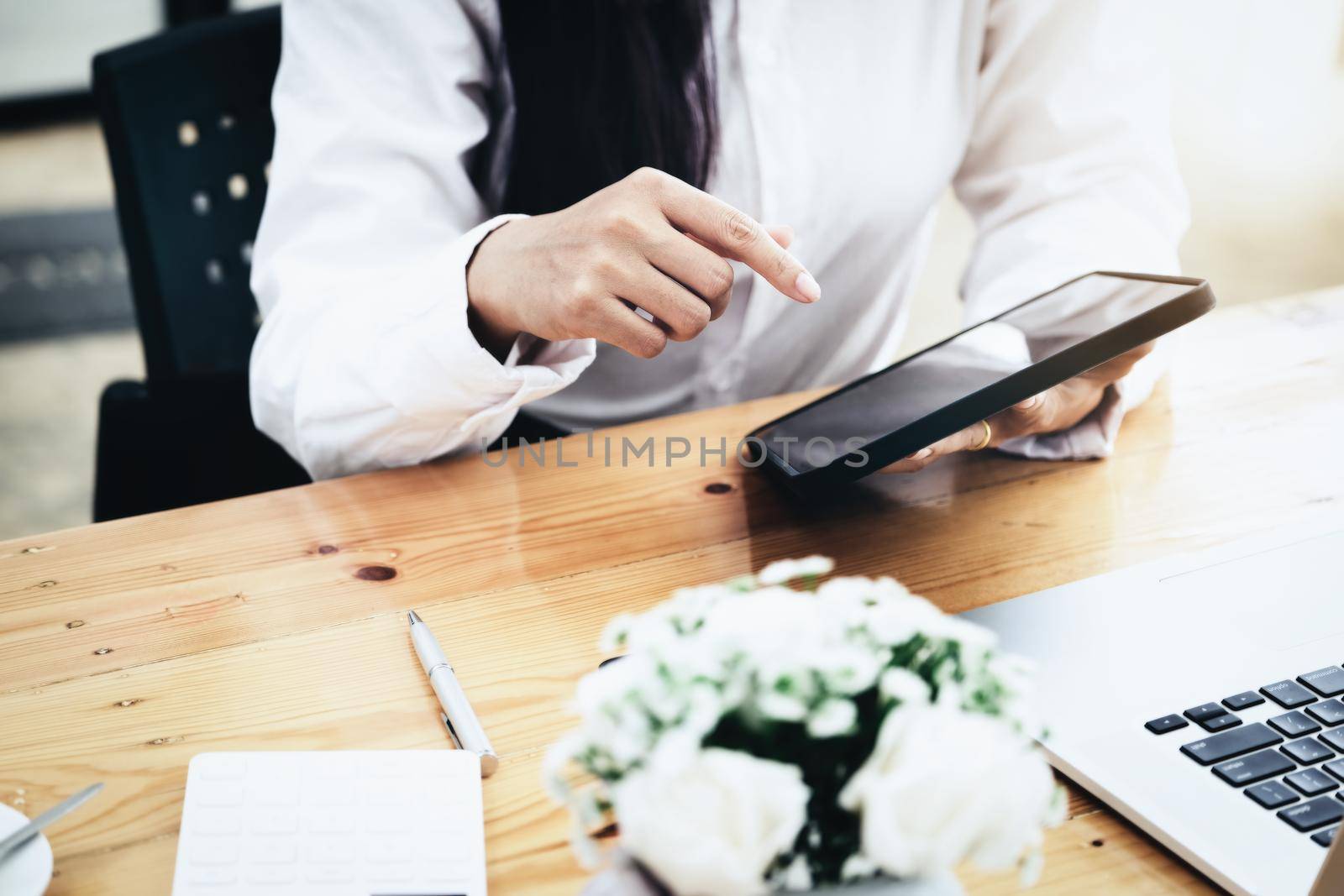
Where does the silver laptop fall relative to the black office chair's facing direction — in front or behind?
in front

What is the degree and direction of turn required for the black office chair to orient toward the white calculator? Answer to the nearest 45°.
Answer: approximately 45° to its right

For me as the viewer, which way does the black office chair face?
facing the viewer and to the right of the viewer

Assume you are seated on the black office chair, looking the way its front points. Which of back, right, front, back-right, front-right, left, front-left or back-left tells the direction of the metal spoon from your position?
front-right

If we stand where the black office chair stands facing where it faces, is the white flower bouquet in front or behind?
in front
